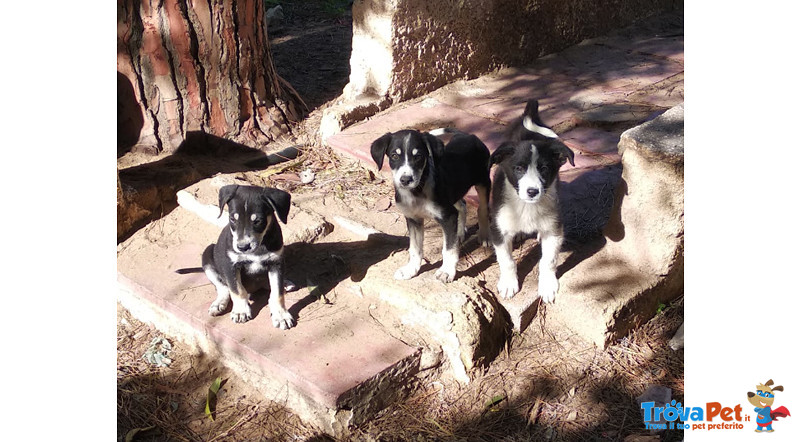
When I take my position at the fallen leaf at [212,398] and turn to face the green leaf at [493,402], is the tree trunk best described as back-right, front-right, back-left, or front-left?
back-left

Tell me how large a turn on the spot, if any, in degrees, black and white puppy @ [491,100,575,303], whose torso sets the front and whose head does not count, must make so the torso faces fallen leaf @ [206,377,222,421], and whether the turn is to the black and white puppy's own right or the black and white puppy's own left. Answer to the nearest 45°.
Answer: approximately 90° to the black and white puppy's own right

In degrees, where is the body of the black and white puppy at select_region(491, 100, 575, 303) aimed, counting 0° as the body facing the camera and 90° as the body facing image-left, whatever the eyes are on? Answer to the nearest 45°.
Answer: approximately 0°

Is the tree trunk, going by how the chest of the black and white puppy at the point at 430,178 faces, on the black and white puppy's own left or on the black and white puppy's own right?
on the black and white puppy's own right
